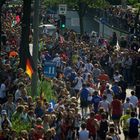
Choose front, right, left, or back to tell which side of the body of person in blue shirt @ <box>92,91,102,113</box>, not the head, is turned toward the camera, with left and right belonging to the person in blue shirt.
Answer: back

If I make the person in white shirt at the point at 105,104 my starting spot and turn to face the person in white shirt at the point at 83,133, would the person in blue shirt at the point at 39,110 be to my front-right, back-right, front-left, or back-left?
front-right

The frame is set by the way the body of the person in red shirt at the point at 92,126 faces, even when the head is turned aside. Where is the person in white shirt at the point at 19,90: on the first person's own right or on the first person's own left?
on the first person's own left

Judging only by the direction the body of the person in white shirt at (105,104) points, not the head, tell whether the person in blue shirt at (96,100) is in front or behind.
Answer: in front

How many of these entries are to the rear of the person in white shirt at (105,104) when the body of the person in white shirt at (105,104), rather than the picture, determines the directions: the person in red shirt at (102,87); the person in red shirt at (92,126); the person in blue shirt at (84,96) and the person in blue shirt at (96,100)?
1

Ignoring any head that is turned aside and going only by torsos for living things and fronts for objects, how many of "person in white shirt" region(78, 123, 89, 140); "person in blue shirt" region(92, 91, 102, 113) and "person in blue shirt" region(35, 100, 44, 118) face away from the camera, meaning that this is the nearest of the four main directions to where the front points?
3

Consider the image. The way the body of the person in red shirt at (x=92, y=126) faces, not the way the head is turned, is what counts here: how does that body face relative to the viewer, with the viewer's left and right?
facing away from the viewer

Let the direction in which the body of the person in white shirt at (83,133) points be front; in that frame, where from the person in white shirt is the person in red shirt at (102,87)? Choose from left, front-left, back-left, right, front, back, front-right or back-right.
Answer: front

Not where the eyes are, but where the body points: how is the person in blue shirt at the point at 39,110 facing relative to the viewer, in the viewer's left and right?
facing away from the viewer

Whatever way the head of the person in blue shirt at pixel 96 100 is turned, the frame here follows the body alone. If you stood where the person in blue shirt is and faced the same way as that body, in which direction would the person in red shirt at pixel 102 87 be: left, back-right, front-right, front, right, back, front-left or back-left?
front

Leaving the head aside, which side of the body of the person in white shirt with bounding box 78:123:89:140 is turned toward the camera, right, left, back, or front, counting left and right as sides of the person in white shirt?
back

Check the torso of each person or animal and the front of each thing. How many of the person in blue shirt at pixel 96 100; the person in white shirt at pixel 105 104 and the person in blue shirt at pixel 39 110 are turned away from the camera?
3

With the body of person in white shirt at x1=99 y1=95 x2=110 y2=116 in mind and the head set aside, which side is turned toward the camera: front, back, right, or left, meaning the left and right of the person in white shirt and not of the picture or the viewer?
back

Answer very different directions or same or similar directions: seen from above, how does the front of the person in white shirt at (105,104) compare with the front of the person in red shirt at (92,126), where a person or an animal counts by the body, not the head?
same or similar directions

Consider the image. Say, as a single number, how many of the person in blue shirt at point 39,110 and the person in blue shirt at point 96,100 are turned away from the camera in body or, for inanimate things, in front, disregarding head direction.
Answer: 2

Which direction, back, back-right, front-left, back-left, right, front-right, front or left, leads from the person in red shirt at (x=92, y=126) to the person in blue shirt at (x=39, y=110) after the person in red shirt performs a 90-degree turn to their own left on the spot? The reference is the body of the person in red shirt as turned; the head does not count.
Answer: front
